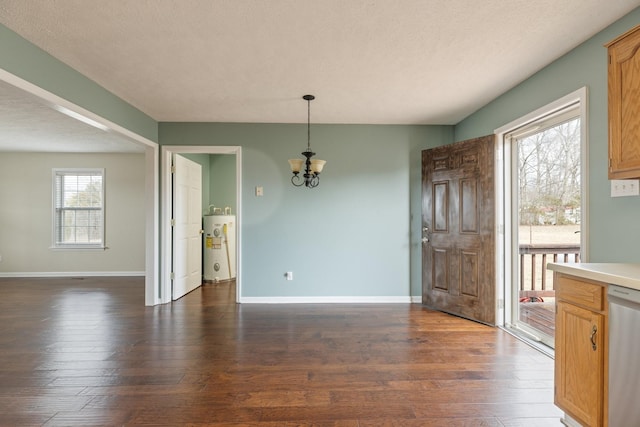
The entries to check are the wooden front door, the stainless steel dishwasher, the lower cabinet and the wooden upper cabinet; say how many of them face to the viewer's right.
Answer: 0

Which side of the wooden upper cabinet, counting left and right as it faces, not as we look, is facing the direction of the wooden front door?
right

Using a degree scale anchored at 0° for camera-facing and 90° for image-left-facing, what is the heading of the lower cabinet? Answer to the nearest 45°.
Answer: approximately 45°

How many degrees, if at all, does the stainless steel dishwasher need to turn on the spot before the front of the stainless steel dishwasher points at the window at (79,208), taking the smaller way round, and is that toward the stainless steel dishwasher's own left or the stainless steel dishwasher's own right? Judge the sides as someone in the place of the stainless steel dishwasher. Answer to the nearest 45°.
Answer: approximately 45° to the stainless steel dishwasher's own right

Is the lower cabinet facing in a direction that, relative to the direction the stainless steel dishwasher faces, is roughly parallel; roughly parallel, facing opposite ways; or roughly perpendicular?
roughly parallel
